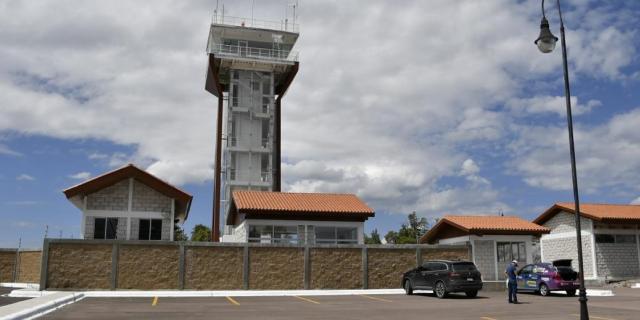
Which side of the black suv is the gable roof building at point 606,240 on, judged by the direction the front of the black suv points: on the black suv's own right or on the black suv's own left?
on the black suv's own right

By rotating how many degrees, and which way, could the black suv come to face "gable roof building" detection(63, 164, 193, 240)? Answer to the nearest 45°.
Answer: approximately 45° to its left

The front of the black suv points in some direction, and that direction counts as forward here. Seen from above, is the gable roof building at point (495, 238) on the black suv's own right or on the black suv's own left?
on the black suv's own right

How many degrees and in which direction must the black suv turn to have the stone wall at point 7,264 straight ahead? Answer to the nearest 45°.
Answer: approximately 45° to its left

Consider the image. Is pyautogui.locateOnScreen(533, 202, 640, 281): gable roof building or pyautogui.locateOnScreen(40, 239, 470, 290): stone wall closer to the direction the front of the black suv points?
the stone wall

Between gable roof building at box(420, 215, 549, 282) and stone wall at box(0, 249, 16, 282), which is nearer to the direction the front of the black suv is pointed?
the stone wall

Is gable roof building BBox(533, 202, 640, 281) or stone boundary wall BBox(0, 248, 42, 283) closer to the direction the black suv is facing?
the stone boundary wall

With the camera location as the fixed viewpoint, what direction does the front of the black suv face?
facing away from the viewer and to the left of the viewer
